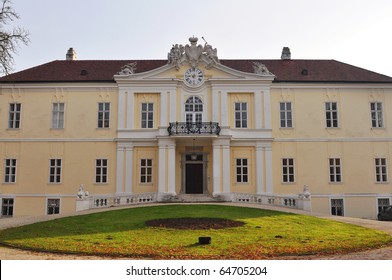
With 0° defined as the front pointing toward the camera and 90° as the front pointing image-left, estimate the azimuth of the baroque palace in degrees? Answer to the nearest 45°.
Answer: approximately 0°
